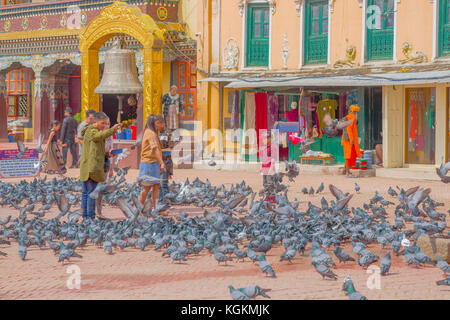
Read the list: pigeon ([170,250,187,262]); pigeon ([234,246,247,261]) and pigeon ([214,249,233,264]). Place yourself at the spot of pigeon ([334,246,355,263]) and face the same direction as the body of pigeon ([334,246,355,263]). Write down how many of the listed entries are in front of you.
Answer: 3

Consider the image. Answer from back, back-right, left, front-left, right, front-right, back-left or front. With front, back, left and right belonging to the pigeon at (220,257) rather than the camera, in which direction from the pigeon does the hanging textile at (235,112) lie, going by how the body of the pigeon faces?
right

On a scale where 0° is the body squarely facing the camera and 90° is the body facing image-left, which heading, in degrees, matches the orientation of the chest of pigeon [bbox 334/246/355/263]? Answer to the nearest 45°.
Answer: approximately 90°

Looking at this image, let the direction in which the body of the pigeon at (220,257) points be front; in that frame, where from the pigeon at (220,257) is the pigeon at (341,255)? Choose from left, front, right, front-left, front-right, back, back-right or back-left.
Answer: back

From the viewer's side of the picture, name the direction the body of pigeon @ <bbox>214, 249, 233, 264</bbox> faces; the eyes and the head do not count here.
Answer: to the viewer's left
